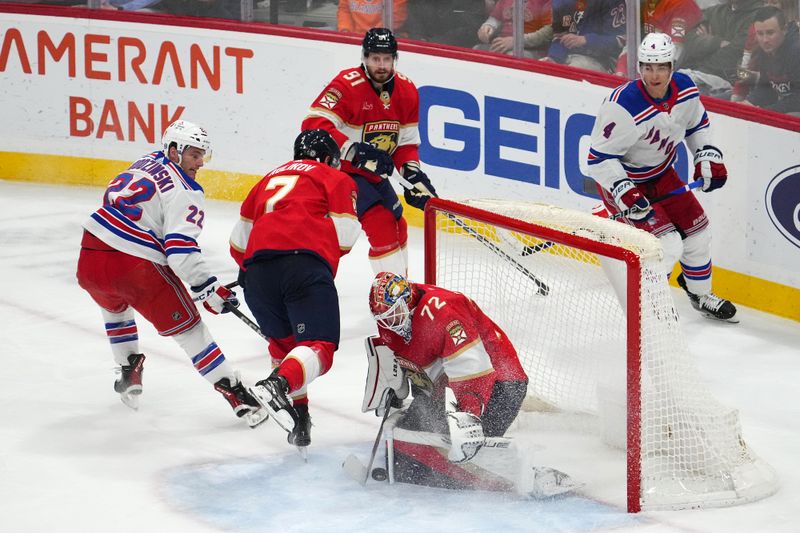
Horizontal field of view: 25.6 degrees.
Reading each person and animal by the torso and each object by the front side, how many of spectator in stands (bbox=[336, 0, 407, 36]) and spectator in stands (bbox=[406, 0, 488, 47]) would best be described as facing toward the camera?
2

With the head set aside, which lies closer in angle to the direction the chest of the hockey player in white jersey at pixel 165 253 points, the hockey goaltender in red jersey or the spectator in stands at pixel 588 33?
the spectator in stands

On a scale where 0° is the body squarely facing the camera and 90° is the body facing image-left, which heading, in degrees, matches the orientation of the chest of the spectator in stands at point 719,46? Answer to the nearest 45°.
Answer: approximately 45°

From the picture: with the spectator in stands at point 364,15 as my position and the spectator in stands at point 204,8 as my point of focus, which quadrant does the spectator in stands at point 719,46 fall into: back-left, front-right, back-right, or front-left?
back-left

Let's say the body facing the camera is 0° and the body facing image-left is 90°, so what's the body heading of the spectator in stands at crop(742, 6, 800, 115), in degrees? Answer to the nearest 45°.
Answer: approximately 45°

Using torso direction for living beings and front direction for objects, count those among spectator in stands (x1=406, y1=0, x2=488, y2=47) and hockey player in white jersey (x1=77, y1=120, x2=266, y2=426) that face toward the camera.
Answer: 1

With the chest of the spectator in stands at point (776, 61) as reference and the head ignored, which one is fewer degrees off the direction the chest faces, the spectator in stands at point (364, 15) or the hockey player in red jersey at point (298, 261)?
the hockey player in red jersey

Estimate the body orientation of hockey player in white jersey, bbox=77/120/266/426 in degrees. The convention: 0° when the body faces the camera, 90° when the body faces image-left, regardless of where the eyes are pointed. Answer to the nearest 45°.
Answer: approximately 225°

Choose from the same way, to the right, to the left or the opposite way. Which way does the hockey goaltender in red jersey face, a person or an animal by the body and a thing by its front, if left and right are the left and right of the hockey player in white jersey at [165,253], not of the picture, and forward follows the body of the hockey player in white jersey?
the opposite way
